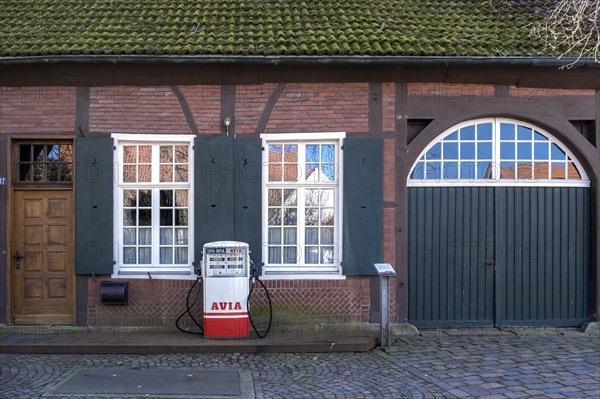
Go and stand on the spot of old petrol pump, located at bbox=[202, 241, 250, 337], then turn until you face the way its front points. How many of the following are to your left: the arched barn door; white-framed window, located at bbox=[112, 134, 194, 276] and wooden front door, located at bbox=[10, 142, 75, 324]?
1

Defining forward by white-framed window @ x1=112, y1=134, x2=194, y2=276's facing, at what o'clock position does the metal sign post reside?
The metal sign post is roughly at 10 o'clock from the white-framed window.

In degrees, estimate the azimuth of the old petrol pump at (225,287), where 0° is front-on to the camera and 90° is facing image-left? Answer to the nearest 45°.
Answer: approximately 0°

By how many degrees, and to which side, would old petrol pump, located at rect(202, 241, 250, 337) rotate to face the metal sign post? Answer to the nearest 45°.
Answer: approximately 90° to its left

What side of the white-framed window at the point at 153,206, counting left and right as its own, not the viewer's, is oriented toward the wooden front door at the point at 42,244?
right

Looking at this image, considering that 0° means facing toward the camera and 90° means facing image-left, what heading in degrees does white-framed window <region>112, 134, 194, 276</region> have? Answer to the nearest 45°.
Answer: approximately 0°

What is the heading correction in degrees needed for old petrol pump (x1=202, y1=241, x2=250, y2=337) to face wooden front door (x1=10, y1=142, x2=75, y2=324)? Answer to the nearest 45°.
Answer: approximately 135° to its right

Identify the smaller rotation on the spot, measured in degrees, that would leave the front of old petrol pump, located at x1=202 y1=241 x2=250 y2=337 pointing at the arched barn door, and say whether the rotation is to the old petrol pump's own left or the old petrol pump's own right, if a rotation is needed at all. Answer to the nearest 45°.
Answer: approximately 90° to the old petrol pump's own left
